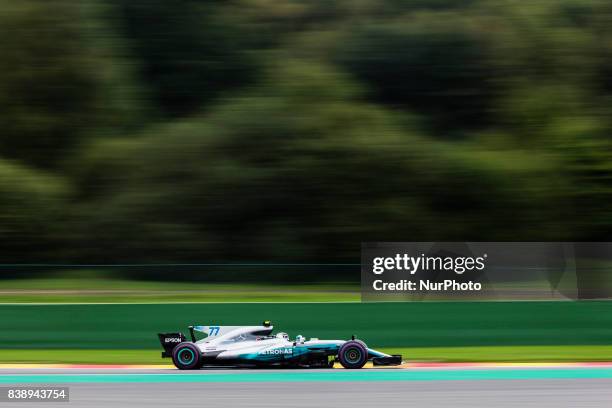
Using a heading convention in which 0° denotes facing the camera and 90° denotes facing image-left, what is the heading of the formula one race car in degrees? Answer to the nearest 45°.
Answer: approximately 270°
